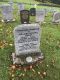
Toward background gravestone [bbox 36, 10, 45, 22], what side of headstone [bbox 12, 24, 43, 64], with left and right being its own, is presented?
back

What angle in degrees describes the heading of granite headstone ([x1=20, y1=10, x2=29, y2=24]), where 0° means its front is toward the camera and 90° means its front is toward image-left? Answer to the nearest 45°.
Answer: approximately 0°

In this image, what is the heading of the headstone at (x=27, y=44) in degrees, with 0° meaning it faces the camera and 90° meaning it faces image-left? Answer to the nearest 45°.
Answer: approximately 0°

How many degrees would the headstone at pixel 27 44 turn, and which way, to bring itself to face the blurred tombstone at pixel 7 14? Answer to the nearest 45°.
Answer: approximately 180°

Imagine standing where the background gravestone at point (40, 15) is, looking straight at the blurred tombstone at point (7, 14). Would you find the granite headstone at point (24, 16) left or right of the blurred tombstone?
left

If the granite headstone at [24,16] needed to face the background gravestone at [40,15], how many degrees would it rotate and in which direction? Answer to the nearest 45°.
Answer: approximately 135° to its left

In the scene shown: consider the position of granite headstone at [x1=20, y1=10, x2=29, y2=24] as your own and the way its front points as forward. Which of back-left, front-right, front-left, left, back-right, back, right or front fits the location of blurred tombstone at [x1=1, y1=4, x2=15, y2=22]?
back-right
